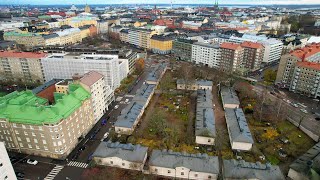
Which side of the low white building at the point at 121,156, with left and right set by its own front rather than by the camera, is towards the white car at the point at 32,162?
right

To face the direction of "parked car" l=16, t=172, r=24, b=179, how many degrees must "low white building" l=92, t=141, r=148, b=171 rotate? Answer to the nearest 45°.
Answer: approximately 90° to its right

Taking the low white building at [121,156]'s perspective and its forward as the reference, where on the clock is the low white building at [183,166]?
the low white building at [183,166] is roughly at 10 o'clock from the low white building at [121,156].

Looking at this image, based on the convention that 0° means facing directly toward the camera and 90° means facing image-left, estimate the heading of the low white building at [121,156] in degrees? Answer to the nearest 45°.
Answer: approximately 0°

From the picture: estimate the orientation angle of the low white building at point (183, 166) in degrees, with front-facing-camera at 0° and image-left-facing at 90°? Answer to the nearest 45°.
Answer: approximately 0°

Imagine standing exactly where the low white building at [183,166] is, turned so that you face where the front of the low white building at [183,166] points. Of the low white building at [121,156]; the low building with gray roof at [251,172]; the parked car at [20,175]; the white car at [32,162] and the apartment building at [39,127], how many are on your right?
4

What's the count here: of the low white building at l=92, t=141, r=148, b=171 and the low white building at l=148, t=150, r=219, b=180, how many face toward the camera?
2

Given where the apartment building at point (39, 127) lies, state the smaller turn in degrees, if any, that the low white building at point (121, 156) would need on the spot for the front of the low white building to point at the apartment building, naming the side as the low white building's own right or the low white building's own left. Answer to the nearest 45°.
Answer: approximately 135° to the low white building's own right

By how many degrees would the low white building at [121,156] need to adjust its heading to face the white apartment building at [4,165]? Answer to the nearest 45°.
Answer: approximately 90° to its right

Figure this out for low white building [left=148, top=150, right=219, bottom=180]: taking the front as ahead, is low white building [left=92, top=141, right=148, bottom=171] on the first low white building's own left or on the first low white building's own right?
on the first low white building's own right

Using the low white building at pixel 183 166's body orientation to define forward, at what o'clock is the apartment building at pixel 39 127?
The apartment building is roughly at 3 o'clock from the low white building.
